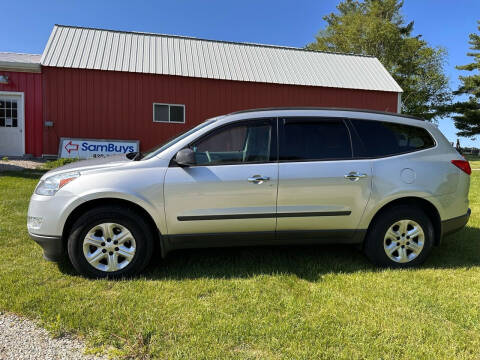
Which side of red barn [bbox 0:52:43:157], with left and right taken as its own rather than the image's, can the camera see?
front

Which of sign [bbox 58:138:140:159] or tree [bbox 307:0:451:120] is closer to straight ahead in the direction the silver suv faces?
the sign

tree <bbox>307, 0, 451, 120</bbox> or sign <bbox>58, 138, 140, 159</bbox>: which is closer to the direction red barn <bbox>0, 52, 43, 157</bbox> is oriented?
the sign

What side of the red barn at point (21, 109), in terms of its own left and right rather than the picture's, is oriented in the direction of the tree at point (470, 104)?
left

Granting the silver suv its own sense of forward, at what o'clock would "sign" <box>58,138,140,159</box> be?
The sign is roughly at 2 o'clock from the silver suv.

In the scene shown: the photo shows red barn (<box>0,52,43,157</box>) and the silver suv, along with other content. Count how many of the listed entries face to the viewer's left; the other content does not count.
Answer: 1

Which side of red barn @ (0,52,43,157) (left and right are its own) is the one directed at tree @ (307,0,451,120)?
left

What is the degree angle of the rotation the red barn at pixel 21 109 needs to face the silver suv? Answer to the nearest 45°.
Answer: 0° — it already faces it

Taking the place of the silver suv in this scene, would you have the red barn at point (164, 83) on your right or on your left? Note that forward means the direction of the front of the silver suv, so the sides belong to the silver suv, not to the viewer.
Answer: on your right

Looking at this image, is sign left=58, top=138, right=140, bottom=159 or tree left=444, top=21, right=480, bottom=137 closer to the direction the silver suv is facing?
the sign

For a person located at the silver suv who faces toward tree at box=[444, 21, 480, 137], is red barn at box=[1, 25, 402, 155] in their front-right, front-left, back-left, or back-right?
front-left

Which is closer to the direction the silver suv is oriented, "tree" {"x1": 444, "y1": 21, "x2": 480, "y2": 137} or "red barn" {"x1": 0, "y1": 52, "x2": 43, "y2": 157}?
the red barn

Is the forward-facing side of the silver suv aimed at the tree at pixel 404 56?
no

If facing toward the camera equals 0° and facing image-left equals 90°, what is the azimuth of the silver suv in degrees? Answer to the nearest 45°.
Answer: approximately 90°
